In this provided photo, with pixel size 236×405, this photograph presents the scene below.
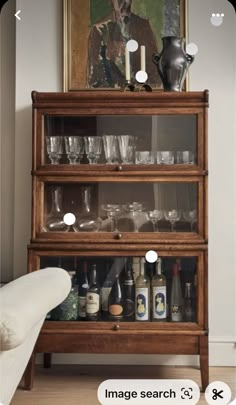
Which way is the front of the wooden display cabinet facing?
toward the camera

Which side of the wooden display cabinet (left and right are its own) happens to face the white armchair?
front

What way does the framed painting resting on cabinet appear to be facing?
toward the camera
